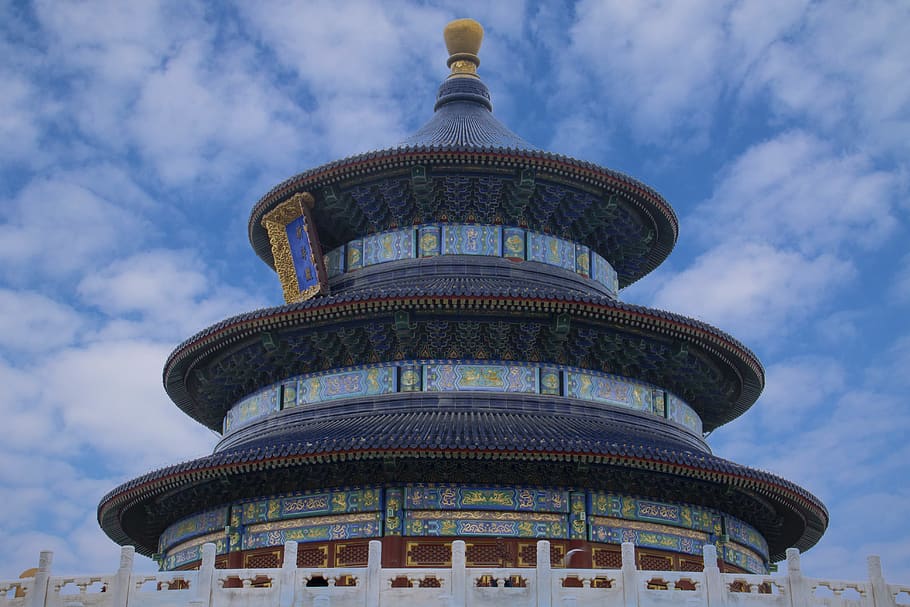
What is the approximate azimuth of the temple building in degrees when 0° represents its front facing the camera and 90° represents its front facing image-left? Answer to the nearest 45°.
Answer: approximately 45°
